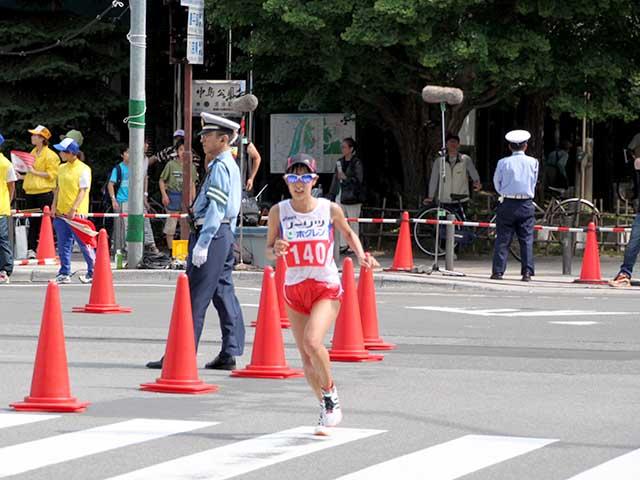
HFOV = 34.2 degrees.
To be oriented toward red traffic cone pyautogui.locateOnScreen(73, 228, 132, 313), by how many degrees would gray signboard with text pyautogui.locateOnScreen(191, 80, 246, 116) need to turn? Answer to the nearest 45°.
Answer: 0° — it already faces it

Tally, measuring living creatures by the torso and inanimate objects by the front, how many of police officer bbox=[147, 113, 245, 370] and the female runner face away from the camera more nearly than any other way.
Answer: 0

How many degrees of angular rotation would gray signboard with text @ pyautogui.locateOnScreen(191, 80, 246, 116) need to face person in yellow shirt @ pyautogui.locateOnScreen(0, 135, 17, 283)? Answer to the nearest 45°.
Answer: approximately 45° to its right

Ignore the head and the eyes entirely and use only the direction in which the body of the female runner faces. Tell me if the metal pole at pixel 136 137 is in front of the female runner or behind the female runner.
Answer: behind

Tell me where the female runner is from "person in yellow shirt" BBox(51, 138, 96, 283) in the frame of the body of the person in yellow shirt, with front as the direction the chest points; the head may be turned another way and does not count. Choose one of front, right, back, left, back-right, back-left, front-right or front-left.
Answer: front-left

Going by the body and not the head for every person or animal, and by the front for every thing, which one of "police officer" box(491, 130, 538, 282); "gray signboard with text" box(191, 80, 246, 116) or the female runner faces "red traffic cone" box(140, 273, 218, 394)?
the gray signboard with text

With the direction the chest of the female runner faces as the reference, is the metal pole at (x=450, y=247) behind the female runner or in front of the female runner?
behind
